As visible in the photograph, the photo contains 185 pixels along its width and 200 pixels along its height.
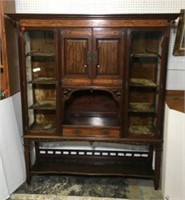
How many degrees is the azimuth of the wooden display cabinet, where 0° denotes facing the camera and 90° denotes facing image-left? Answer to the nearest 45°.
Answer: approximately 0°
